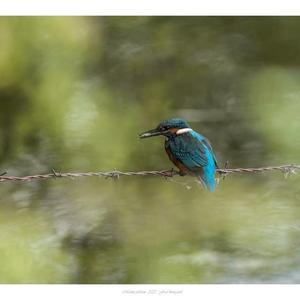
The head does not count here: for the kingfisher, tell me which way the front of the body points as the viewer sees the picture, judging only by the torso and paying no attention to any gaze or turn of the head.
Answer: to the viewer's left
